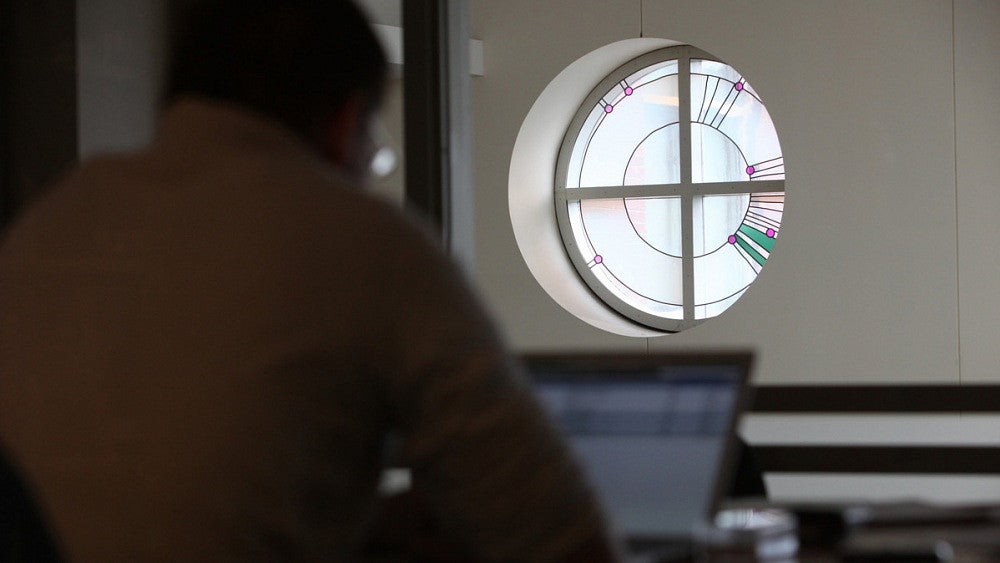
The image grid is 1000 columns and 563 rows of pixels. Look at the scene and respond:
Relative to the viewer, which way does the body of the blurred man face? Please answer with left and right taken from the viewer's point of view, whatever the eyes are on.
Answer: facing away from the viewer and to the right of the viewer

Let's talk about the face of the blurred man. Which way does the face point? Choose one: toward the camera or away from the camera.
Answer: away from the camera

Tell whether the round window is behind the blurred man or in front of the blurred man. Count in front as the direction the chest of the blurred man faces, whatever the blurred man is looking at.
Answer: in front
